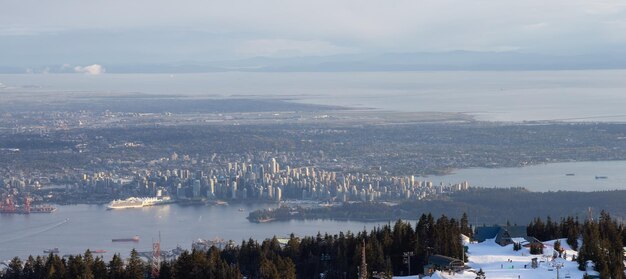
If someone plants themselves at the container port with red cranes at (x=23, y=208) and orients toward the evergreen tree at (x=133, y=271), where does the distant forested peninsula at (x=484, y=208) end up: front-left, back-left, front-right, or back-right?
front-left
